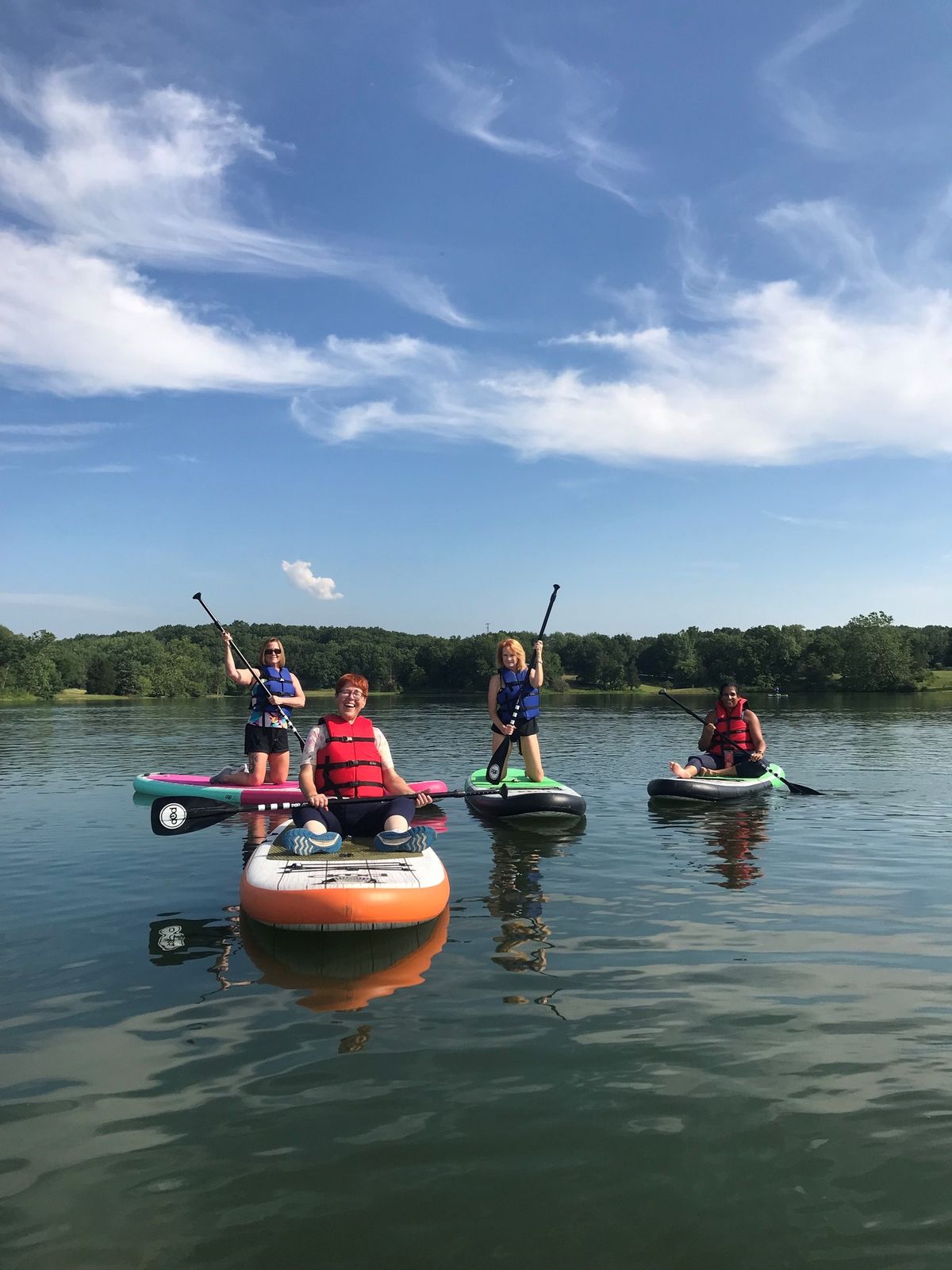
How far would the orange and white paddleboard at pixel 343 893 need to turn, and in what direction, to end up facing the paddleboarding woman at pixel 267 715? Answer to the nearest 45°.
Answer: approximately 180°

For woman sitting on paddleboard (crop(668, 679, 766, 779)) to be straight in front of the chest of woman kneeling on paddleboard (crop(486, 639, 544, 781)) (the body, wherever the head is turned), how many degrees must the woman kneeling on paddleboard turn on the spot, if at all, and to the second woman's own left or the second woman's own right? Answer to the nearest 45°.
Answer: approximately 135° to the second woman's own left

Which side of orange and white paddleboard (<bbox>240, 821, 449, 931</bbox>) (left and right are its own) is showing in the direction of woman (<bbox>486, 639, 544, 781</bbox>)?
back

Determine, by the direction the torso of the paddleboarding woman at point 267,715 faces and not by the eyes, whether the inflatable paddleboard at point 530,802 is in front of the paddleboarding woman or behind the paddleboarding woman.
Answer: in front

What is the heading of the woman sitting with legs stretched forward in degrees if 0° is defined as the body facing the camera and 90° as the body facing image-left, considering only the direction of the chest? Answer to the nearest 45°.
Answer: approximately 0°

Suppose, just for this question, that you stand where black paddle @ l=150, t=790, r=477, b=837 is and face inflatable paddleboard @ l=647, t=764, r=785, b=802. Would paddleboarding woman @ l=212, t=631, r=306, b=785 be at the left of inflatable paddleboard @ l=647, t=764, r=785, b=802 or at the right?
left

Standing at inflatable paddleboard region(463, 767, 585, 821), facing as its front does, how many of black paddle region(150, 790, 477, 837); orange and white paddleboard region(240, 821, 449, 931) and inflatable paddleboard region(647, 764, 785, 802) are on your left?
1

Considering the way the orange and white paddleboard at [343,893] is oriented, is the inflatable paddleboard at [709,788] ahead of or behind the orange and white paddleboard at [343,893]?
behind

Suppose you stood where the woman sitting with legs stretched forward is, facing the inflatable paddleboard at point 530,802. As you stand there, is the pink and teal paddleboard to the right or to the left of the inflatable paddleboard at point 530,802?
left
